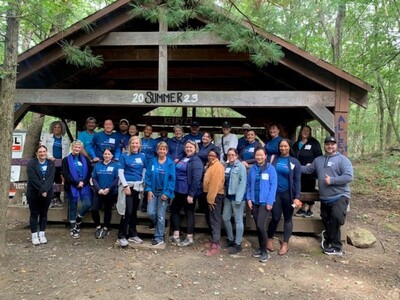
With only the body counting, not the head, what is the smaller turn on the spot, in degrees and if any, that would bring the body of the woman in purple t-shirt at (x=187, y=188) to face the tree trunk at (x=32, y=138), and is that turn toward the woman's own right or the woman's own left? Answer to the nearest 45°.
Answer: approximately 90° to the woman's own right

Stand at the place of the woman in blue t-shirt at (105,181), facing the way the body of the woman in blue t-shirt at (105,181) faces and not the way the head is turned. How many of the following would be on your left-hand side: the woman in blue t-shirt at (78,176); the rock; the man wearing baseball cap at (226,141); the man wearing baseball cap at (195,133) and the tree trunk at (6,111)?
3

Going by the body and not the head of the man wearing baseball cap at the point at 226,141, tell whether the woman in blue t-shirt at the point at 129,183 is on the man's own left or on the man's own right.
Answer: on the man's own right

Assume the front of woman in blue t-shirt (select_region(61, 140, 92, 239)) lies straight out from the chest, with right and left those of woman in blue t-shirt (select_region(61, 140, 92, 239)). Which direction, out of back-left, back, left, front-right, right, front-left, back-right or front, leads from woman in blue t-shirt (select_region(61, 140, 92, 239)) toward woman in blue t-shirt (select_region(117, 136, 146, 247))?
front-left

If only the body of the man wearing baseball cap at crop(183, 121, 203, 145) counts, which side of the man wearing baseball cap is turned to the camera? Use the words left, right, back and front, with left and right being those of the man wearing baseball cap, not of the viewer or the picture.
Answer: front

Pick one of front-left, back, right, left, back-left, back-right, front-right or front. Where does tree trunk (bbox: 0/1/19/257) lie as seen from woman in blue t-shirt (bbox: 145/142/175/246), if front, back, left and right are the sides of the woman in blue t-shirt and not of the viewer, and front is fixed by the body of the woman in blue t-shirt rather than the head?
right

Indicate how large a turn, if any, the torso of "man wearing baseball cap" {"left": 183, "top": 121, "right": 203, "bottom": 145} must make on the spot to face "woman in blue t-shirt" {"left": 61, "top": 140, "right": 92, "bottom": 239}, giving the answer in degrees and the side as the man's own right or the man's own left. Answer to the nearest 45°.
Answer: approximately 90° to the man's own right

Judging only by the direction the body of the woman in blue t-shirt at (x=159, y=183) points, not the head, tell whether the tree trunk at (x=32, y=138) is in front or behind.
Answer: behind

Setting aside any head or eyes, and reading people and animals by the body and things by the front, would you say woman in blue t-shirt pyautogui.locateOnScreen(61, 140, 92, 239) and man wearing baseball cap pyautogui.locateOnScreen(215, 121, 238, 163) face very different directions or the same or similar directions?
same or similar directions

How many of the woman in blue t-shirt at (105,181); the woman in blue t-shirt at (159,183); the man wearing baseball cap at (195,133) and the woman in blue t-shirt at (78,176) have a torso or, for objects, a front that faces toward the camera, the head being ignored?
4

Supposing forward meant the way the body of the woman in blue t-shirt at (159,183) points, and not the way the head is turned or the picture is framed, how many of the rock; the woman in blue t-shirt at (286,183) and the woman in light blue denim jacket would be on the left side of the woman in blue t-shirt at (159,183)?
3

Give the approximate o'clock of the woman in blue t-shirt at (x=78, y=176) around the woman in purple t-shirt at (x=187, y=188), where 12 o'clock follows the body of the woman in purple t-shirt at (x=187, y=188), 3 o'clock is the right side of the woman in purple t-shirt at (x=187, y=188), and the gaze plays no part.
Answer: the woman in blue t-shirt at (x=78, y=176) is roughly at 2 o'clock from the woman in purple t-shirt at (x=187, y=188).

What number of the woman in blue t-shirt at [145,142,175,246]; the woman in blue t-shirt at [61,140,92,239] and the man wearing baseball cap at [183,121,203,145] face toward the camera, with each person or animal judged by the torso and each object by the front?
3

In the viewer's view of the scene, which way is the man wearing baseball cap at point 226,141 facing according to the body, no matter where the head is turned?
toward the camera

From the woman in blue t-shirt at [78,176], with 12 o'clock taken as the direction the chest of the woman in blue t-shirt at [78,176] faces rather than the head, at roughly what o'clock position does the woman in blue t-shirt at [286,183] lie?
the woman in blue t-shirt at [286,183] is roughly at 10 o'clock from the woman in blue t-shirt at [78,176].
